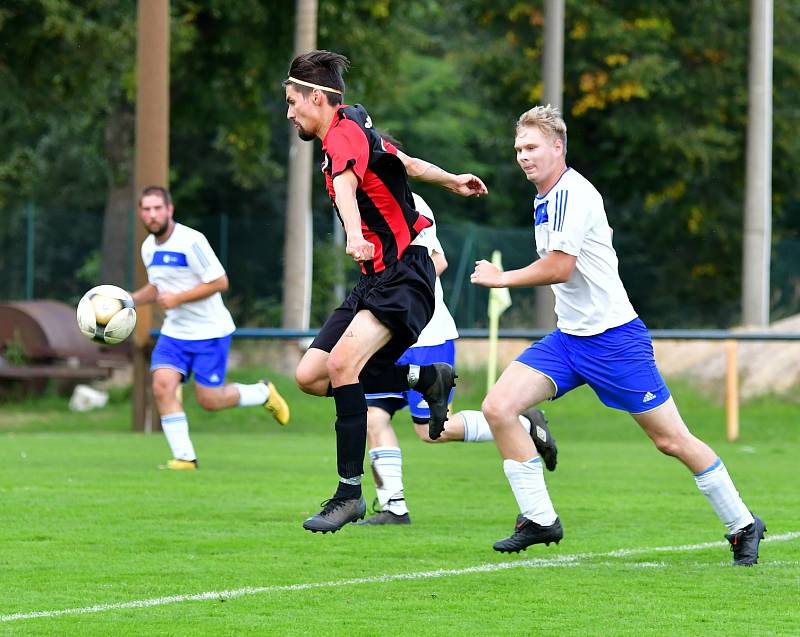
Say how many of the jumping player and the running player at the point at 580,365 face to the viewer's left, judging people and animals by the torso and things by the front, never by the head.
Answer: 2

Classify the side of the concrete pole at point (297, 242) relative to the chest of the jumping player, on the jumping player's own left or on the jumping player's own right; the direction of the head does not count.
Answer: on the jumping player's own right

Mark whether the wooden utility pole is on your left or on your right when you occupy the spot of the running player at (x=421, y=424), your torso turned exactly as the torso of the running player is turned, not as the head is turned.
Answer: on your right

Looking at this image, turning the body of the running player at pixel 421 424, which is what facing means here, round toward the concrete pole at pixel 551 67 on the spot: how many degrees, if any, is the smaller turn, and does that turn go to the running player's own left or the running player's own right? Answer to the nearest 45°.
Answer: approximately 90° to the running player's own right

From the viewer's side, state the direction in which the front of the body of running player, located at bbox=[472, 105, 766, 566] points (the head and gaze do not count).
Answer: to the viewer's left

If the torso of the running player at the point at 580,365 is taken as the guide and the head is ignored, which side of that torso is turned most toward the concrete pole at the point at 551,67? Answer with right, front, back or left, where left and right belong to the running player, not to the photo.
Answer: right

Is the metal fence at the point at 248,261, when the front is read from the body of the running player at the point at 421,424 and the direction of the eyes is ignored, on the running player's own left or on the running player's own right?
on the running player's own right

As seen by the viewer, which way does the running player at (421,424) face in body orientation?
to the viewer's left

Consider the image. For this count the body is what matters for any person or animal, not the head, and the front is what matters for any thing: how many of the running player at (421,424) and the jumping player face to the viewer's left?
2

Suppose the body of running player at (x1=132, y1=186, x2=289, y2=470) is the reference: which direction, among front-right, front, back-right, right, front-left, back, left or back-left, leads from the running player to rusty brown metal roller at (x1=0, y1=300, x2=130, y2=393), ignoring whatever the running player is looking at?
back-right

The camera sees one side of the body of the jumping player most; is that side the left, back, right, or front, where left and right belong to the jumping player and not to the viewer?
left

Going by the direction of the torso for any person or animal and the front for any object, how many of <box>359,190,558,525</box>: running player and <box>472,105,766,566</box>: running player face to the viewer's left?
2

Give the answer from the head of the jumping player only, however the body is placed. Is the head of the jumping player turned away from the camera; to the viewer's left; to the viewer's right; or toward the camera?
to the viewer's left

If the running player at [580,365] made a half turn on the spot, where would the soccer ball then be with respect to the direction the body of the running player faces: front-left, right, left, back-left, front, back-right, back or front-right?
back-left
